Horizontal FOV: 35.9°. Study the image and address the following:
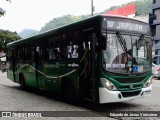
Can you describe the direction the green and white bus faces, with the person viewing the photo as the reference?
facing the viewer and to the right of the viewer
